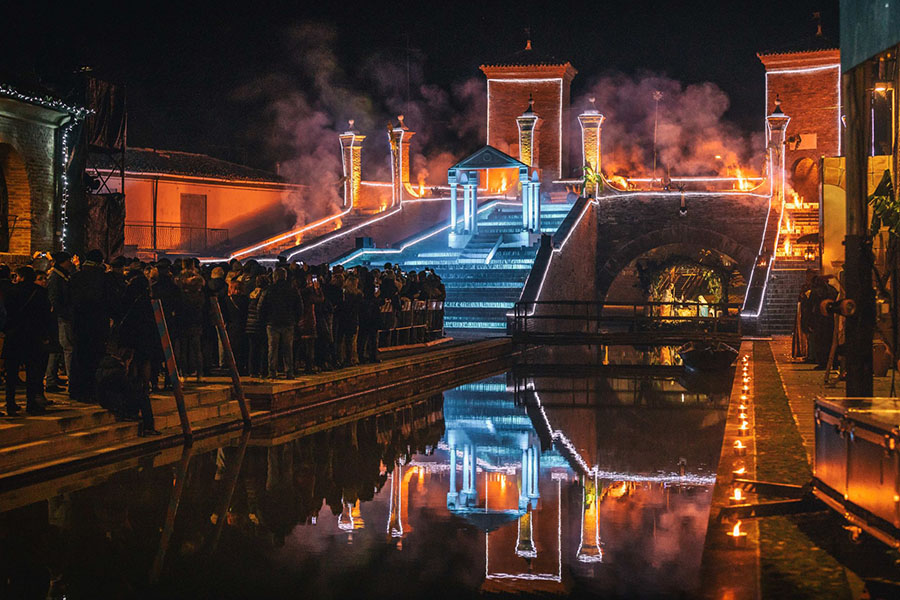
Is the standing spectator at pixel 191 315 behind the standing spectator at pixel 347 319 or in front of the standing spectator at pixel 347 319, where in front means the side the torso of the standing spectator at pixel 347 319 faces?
behind

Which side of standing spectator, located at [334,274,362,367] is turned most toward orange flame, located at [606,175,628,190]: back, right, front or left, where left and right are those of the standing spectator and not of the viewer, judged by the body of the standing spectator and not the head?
front

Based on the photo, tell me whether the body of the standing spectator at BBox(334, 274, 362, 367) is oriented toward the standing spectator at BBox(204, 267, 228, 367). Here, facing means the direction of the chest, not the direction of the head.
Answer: no

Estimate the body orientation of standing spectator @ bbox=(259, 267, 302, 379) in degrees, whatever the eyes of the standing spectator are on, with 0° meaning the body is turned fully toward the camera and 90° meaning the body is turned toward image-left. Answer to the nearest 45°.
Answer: approximately 180°

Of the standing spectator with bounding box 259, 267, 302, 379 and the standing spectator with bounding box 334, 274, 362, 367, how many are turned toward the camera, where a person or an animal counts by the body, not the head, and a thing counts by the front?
0

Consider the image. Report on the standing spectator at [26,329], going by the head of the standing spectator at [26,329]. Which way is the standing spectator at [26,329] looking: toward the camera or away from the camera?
away from the camera

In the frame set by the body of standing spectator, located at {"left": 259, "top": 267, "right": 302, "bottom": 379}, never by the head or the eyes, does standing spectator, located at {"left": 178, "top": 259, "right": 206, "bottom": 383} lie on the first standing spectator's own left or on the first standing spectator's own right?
on the first standing spectator's own left

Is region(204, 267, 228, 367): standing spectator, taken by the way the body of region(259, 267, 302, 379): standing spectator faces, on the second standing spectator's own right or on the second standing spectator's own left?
on the second standing spectator's own left

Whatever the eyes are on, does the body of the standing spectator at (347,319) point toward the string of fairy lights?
no

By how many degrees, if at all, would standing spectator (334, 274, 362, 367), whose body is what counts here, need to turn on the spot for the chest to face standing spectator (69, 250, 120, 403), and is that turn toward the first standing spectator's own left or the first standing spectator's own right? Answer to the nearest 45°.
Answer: approximately 180°

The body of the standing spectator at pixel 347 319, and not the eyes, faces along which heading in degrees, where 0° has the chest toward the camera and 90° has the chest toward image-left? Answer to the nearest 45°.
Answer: approximately 225°

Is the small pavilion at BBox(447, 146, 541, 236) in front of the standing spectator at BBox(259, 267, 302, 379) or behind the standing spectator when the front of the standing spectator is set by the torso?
in front
